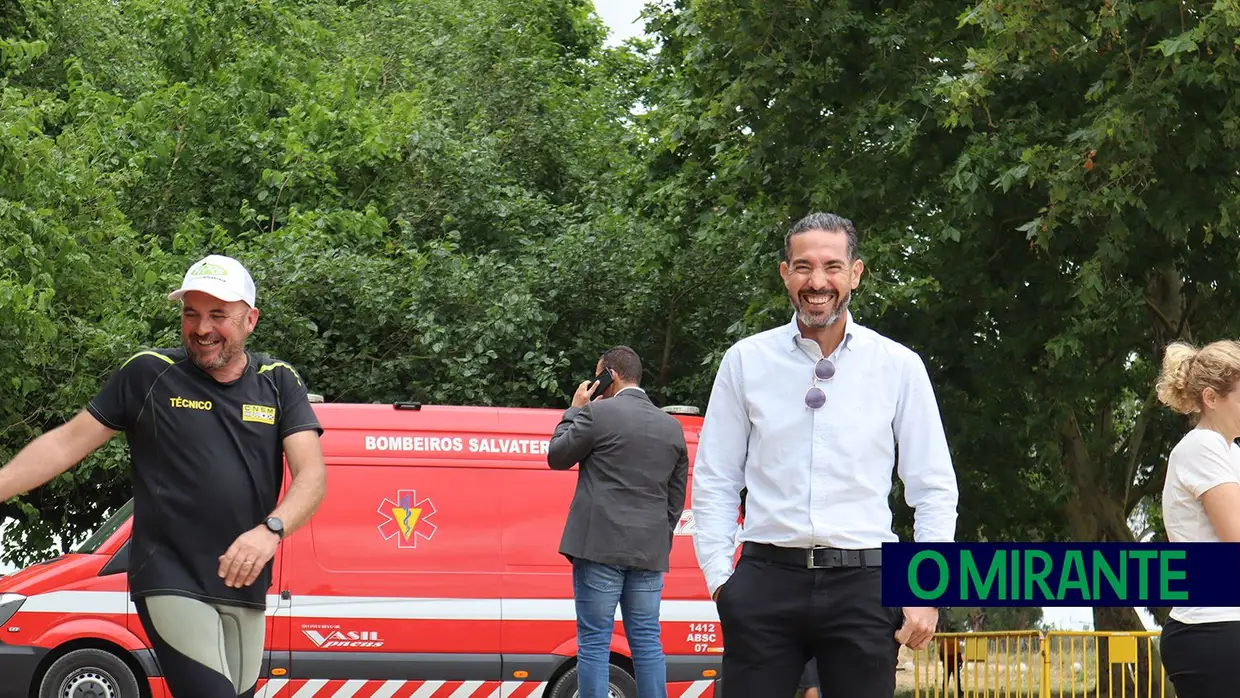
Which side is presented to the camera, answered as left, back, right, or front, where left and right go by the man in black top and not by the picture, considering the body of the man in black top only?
front

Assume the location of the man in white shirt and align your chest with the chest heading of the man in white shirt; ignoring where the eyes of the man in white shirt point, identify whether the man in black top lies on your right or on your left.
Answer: on your right

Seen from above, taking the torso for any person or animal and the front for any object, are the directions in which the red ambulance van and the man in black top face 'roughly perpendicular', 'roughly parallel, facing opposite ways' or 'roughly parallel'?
roughly perpendicular

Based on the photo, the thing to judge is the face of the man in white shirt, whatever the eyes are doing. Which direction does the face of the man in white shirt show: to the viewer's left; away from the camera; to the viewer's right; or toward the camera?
toward the camera

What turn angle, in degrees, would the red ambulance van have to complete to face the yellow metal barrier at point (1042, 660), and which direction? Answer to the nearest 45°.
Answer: approximately 135° to its right

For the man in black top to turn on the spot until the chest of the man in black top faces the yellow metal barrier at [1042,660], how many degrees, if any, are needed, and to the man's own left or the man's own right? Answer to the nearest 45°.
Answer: approximately 135° to the man's own left

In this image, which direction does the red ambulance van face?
to the viewer's left

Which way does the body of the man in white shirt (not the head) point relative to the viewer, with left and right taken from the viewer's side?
facing the viewer

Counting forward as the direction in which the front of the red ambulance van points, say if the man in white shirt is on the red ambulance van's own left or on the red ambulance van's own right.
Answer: on the red ambulance van's own left

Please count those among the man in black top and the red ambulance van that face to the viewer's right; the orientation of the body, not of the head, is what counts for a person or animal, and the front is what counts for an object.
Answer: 0

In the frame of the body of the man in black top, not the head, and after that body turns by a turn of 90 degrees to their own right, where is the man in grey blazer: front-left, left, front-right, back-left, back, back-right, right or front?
back-right
